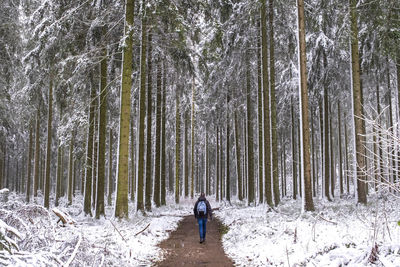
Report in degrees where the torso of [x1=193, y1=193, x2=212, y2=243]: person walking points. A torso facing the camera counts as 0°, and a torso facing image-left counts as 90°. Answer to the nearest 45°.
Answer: approximately 180°

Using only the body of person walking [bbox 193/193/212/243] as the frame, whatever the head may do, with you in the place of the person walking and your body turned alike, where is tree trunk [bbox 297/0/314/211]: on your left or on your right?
on your right

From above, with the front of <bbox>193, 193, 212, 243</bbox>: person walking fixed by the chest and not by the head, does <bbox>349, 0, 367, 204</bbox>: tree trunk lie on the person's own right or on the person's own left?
on the person's own right
